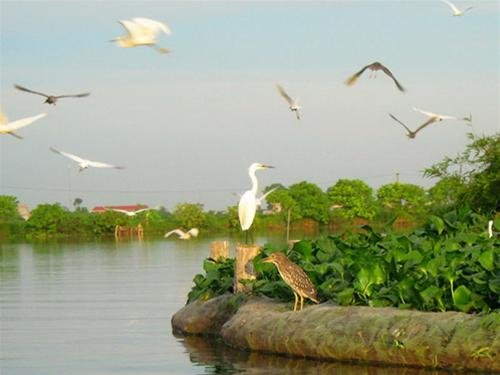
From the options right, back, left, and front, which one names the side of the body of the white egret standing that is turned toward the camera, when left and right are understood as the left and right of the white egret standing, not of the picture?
right

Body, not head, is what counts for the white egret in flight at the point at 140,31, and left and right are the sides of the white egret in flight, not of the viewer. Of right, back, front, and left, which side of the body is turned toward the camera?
left

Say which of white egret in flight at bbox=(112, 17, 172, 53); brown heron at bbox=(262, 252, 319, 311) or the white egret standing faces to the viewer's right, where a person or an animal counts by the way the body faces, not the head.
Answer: the white egret standing

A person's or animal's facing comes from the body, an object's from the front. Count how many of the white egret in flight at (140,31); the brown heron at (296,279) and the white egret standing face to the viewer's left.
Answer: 2

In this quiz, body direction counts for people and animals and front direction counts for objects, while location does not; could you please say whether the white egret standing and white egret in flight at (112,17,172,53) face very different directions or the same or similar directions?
very different directions

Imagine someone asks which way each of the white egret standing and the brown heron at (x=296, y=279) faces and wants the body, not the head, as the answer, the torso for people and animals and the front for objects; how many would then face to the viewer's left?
1

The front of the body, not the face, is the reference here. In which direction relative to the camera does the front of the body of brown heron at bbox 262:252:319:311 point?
to the viewer's left

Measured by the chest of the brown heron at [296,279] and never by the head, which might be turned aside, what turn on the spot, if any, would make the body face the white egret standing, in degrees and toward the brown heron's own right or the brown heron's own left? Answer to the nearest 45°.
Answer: approximately 90° to the brown heron's own right
